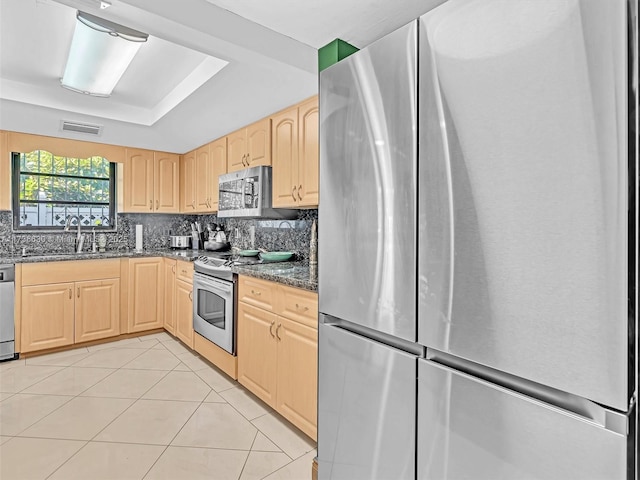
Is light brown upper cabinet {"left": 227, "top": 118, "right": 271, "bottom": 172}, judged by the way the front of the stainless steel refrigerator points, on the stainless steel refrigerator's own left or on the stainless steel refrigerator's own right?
on the stainless steel refrigerator's own right

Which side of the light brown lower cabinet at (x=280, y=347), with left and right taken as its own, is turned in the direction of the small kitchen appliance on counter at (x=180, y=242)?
right

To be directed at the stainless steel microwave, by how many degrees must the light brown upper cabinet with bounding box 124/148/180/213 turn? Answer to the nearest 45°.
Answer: approximately 45° to its left

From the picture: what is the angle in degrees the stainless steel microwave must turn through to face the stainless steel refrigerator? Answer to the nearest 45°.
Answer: approximately 45° to its left

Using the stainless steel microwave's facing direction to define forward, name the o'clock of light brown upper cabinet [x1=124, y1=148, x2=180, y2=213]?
The light brown upper cabinet is roughly at 3 o'clock from the stainless steel microwave.

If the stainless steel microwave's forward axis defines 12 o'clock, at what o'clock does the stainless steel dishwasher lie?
The stainless steel dishwasher is roughly at 2 o'clock from the stainless steel microwave.

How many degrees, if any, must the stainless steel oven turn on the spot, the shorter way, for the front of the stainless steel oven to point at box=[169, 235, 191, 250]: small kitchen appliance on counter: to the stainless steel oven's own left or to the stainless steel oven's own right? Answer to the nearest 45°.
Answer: approximately 135° to the stainless steel oven's own right

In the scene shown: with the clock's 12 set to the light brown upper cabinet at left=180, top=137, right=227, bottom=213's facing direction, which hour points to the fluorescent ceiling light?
The fluorescent ceiling light is roughly at 11 o'clock from the light brown upper cabinet.

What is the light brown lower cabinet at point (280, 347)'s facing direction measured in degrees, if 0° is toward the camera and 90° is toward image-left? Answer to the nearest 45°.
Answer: approximately 45°
